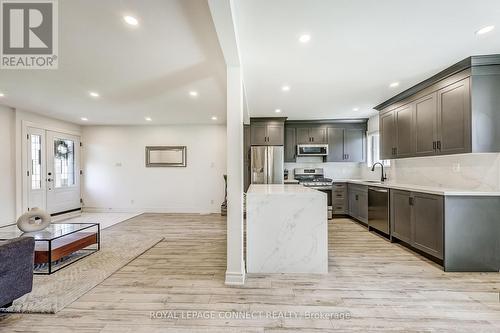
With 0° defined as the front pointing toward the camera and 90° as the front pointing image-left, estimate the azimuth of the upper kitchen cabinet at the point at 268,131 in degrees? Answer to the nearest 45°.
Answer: approximately 0°

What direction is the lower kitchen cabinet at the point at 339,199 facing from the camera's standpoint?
toward the camera

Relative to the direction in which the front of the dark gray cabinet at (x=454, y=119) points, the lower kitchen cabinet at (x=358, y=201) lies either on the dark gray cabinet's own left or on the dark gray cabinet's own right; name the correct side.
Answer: on the dark gray cabinet's own right

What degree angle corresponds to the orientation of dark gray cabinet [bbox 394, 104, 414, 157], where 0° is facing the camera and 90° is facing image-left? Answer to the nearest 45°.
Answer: approximately 45°

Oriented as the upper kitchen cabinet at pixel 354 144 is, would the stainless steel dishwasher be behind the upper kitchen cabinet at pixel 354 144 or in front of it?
in front

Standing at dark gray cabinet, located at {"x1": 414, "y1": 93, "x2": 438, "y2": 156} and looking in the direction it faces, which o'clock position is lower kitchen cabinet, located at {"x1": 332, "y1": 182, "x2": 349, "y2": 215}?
The lower kitchen cabinet is roughly at 3 o'clock from the dark gray cabinet.

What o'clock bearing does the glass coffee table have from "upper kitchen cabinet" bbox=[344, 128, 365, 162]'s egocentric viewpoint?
The glass coffee table is roughly at 1 o'clock from the upper kitchen cabinet.

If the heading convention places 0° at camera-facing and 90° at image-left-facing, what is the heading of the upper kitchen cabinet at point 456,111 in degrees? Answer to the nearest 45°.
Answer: approximately 45°

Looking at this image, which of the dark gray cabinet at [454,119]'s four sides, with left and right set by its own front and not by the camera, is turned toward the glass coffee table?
front

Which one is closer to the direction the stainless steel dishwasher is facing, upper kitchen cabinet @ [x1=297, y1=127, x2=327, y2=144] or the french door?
the french door

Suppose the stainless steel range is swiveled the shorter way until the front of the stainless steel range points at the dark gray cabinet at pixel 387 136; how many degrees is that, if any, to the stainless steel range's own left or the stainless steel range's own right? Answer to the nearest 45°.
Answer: approximately 45° to the stainless steel range's own left

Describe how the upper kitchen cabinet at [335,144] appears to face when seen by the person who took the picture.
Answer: facing the viewer

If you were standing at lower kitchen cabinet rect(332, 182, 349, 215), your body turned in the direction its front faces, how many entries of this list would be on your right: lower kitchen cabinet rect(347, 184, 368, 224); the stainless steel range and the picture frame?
2

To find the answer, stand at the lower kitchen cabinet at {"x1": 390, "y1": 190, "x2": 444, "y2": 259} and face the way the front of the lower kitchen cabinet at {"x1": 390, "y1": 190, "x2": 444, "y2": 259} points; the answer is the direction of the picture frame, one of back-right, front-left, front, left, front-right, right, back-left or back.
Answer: front-right
